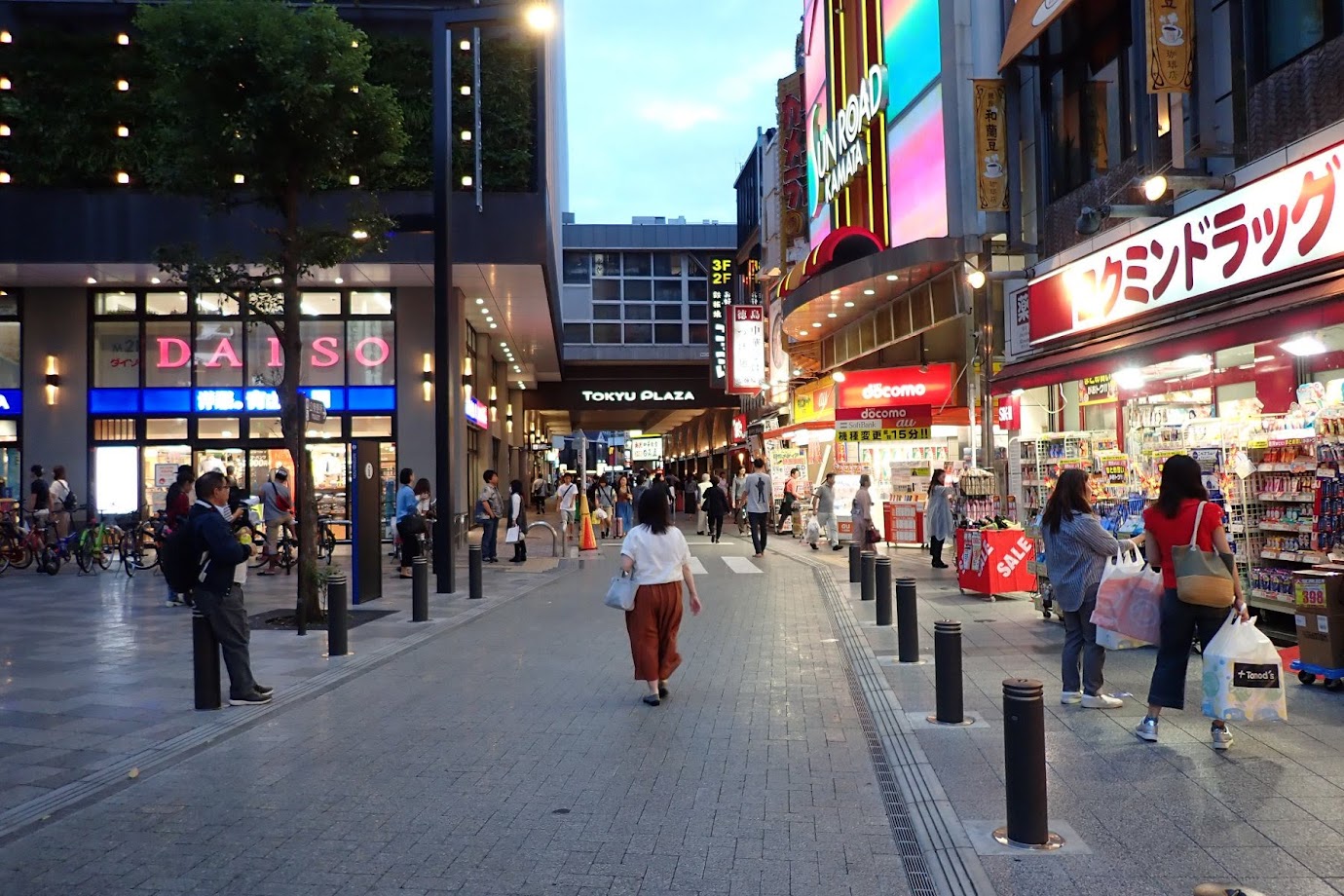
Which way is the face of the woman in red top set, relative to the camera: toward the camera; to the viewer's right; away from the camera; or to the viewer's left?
away from the camera

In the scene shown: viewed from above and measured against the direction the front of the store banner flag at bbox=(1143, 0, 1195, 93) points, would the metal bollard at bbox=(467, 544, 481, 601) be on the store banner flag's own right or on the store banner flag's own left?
on the store banner flag's own right

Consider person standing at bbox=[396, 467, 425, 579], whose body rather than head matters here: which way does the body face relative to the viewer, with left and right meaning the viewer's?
facing to the right of the viewer

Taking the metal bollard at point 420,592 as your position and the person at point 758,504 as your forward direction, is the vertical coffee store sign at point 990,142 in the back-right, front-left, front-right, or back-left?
front-right

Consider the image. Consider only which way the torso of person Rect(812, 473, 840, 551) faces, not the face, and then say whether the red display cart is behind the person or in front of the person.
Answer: in front

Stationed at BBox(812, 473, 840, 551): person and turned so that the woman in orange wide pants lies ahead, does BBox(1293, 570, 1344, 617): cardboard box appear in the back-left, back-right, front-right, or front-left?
front-left

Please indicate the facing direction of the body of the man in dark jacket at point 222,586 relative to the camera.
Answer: to the viewer's right

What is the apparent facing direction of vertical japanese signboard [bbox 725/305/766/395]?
toward the camera

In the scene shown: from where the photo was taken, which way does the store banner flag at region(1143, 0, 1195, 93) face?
toward the camera

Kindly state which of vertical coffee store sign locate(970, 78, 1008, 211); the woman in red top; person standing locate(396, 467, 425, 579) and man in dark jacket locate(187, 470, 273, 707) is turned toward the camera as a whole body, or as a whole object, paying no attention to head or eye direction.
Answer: the vertical coffee store sign

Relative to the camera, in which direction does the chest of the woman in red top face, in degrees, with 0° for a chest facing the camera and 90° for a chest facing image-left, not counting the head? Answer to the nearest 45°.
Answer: approximately 180°

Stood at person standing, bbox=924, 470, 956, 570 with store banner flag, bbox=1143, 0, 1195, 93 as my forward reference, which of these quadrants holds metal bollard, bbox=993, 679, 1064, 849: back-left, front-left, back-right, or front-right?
front-right
